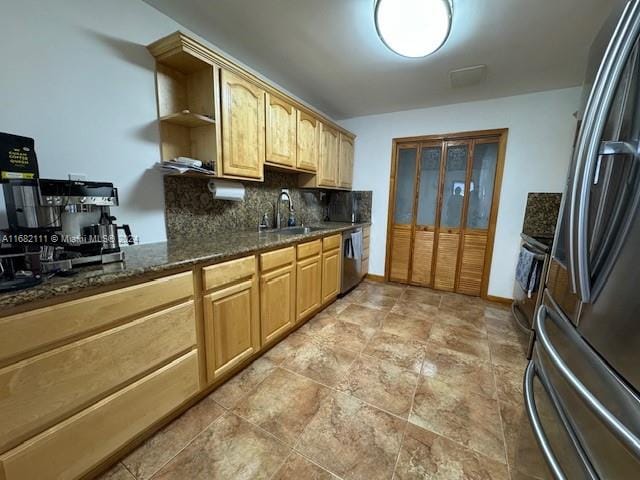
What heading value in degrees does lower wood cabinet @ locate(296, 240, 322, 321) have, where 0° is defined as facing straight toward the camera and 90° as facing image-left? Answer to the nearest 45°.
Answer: approximately 315°

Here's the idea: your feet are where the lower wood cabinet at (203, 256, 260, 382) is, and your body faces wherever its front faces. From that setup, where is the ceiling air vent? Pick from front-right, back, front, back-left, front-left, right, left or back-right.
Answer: front-left

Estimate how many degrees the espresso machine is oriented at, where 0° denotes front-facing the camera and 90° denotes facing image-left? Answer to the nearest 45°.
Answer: approximately 315°

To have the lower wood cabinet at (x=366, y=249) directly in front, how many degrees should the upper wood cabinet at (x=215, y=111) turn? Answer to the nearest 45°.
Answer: approximately 90° to its left

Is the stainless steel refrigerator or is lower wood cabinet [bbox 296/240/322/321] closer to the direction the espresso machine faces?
the stainless steel refrigerator

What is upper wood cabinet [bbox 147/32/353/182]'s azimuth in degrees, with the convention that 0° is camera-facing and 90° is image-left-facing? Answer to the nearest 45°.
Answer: approximately 315°

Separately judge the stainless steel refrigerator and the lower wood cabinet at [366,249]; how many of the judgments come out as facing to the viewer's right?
1

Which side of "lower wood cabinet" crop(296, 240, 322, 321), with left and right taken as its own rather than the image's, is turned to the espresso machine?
right

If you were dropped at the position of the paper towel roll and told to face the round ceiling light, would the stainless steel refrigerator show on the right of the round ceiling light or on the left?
right

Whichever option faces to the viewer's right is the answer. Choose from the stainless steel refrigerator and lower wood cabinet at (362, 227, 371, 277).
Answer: the lower wood cabinet

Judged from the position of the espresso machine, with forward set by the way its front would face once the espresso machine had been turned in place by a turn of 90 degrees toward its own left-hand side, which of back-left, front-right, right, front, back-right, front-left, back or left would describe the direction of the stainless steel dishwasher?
front-right

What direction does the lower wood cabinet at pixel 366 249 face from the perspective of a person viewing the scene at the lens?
facing to the right of the viewer

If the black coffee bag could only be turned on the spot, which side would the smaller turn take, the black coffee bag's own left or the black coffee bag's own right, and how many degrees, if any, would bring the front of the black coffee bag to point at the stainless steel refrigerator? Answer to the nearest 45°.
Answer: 0° — it already faces it

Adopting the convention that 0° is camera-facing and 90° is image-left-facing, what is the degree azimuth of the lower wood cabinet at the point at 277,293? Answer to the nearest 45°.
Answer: approximately 315°

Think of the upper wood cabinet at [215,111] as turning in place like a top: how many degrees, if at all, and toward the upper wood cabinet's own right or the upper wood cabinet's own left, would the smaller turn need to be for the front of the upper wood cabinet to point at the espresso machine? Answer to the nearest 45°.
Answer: approximately 90° to the upper wood cabinet's own right
